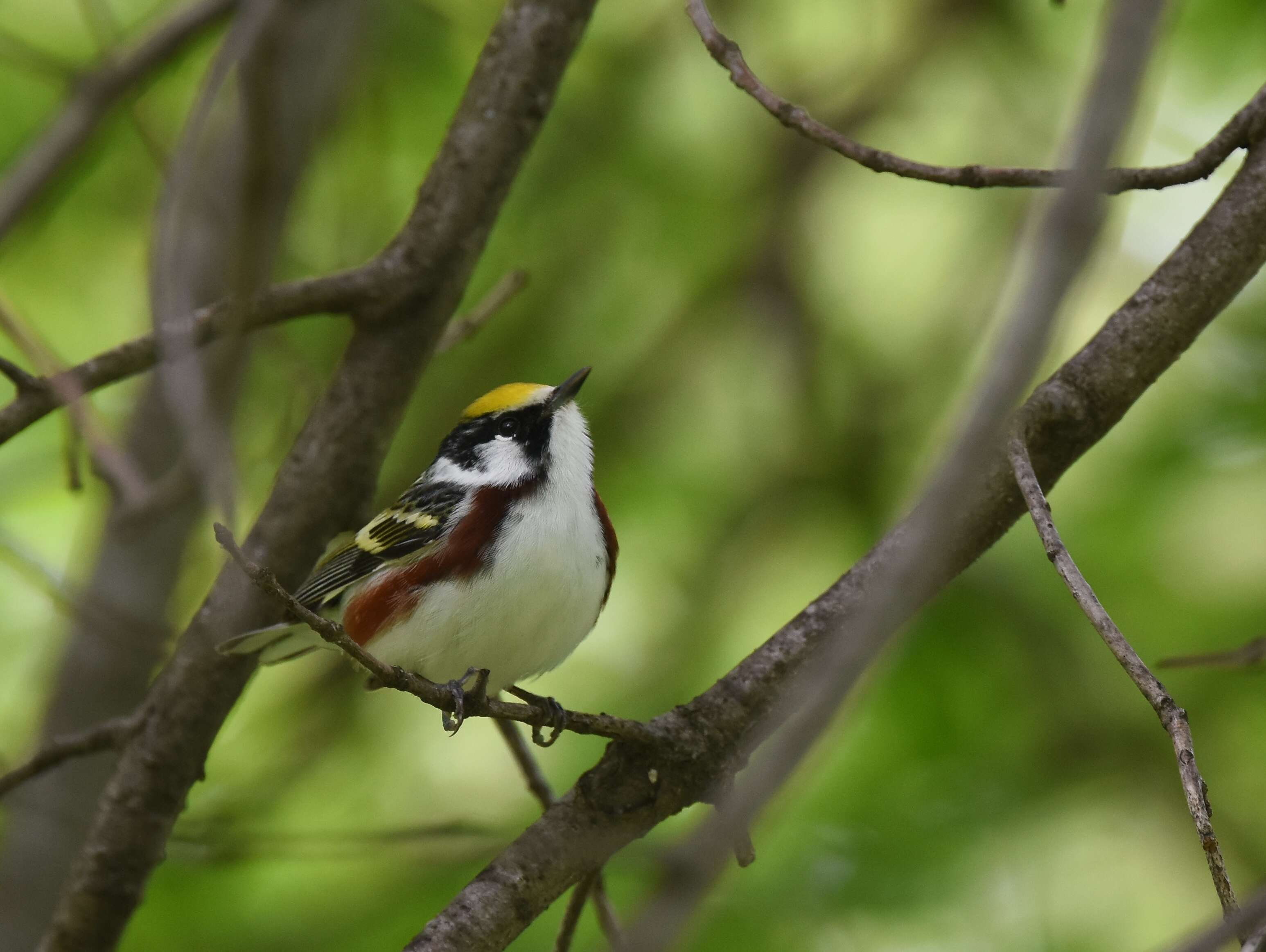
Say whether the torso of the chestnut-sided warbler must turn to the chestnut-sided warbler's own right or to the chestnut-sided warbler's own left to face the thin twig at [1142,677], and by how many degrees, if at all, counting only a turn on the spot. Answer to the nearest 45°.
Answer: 0° — it already faces it

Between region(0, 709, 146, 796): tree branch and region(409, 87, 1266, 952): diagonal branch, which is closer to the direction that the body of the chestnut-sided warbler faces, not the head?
the diagonal branch

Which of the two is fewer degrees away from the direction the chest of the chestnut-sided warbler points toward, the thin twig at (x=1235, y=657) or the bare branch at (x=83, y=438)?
the thin twig

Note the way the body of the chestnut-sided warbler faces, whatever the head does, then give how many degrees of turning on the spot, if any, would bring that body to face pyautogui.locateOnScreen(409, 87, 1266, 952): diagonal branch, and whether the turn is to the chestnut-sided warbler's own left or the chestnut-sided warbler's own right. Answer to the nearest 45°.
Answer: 0° — it already faces it

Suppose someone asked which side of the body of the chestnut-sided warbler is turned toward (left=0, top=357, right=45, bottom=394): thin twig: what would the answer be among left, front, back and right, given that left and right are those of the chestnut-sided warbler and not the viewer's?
right

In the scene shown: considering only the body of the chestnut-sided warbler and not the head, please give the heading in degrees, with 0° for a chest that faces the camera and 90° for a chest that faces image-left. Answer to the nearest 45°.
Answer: approximately 315°
